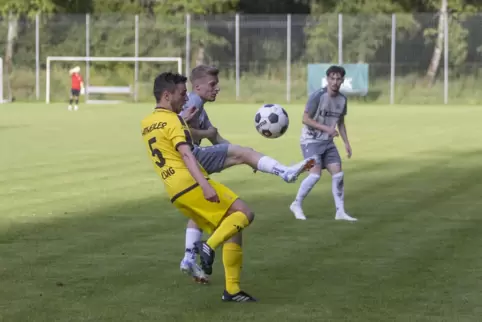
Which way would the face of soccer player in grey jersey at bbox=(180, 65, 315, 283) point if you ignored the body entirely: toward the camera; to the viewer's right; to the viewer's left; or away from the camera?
to the viewer's right

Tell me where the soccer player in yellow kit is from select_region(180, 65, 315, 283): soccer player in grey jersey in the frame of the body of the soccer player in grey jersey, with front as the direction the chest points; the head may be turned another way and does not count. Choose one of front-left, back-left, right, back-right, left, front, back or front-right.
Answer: right

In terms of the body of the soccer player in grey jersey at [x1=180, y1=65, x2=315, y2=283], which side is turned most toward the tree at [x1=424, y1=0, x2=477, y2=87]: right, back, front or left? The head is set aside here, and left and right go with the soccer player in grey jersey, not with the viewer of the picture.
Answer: left

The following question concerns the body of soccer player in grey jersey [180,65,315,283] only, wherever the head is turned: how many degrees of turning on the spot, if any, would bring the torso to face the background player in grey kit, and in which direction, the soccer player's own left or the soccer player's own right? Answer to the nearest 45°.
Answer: approximately 90° to the soccer player's own left

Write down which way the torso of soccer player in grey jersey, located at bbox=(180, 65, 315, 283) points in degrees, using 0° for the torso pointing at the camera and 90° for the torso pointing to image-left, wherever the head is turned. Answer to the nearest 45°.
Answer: approximately 270°

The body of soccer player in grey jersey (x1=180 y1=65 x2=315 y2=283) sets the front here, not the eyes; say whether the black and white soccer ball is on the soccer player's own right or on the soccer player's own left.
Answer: on the soccer player's own left

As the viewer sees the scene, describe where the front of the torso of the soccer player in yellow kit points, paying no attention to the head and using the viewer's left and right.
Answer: facing away from the viewer and to the right of the viewer
